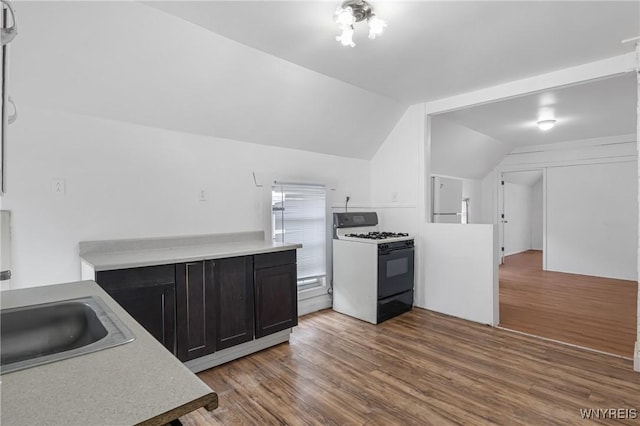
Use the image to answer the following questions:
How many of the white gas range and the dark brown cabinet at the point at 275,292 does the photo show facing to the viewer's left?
0

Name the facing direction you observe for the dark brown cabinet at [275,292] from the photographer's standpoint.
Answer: facing the viewer and to the right of the viewer

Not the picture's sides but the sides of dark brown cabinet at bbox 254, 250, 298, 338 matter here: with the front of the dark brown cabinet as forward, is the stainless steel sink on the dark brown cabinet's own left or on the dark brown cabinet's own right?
on the dark brown cabinet's own right

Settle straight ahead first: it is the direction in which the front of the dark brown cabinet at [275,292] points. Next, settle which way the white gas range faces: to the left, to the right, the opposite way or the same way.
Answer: the same way

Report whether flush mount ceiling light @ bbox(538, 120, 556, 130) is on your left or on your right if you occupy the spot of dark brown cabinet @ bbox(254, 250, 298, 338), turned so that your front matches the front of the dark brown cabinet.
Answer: on your left

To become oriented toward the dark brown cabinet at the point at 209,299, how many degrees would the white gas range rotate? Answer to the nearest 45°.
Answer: approximately 90° to its right

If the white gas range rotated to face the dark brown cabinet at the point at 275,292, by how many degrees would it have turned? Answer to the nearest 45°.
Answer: approximately 90° to its right

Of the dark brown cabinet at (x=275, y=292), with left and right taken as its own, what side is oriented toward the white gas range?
left

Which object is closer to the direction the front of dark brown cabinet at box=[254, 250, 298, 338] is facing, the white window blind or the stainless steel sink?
the stainless steel sink

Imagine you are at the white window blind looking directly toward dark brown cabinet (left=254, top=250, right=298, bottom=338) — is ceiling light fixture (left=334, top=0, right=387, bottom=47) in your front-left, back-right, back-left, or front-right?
front-left

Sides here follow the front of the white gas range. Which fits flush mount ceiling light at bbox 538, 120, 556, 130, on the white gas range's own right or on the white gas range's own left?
on the white gas range's own left
